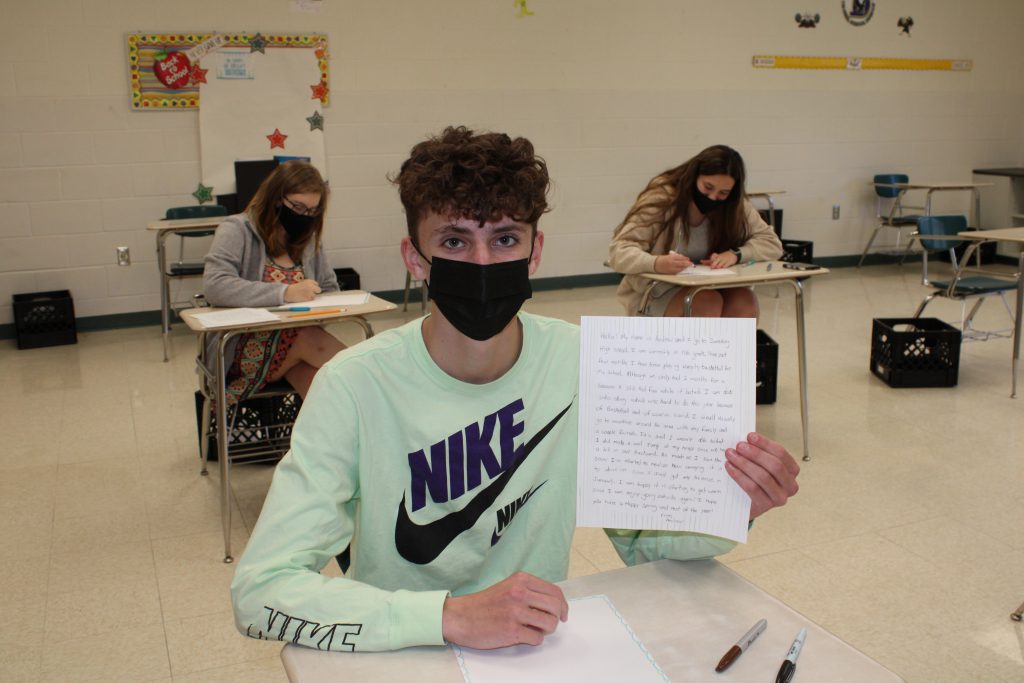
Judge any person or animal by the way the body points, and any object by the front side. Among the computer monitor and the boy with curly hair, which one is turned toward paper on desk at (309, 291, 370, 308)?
the computer monitor
